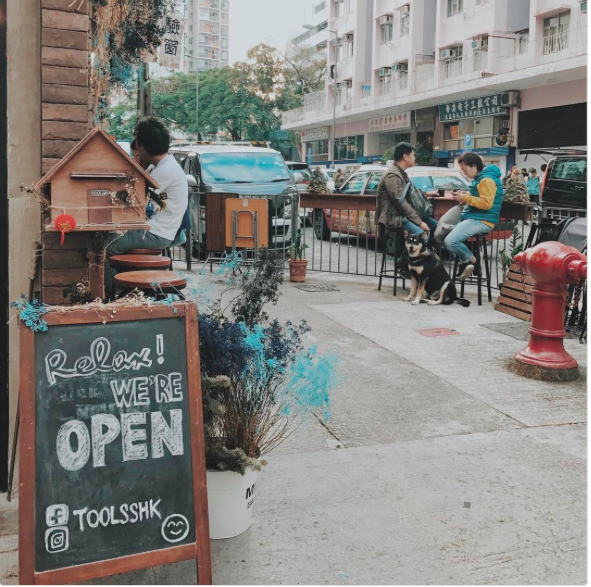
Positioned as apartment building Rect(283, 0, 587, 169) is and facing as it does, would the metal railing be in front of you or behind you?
in front

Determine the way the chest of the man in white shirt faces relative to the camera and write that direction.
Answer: to the viewer's left

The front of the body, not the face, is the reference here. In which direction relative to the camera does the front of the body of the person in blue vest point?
to the viewer's left

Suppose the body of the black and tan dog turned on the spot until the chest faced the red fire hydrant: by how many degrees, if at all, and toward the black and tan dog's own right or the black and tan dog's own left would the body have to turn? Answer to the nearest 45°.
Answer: approximately 45° to the black and tan dog's own left

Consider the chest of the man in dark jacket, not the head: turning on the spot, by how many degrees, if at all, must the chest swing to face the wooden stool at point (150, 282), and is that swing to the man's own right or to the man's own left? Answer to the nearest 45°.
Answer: approximately 90° to the man's own right

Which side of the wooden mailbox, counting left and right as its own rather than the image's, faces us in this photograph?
front

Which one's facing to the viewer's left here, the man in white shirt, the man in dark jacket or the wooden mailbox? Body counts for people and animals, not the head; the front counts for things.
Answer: the man in white shirt

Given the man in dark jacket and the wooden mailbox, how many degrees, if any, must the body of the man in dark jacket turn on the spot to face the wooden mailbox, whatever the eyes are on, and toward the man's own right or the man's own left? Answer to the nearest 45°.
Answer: approximately 90° to the man's own right

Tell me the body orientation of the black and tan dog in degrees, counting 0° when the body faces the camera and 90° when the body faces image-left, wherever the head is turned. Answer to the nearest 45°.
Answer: approximately 45°

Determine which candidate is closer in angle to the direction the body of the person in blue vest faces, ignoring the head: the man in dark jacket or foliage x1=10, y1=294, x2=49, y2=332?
the man in dark jacket

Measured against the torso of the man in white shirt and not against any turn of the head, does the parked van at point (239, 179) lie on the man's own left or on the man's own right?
on the man's own right

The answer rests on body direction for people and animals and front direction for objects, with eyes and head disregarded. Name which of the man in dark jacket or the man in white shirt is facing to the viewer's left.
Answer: the man in white shirt

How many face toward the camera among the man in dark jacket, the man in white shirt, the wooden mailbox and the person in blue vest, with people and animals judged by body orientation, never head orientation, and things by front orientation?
1

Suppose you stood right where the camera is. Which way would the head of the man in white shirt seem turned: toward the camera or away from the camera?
away from the camera

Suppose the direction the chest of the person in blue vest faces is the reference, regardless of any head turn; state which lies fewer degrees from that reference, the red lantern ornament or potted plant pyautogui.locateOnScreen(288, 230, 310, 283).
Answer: the potted plant

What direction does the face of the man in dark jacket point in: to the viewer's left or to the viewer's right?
to the viewer's right

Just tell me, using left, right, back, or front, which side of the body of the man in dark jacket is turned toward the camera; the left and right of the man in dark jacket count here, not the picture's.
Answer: right

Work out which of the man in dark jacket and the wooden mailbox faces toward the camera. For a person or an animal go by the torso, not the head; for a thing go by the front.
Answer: the wooden mailbox
